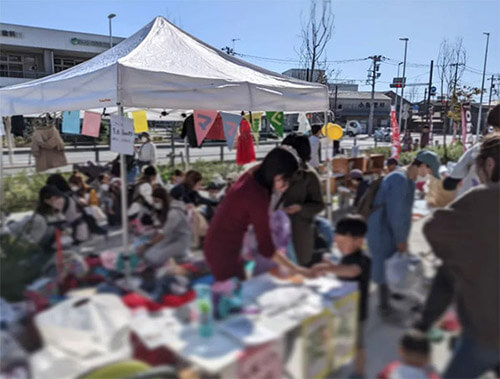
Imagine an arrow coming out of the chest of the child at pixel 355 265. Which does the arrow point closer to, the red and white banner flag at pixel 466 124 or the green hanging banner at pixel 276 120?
the green hanging banner

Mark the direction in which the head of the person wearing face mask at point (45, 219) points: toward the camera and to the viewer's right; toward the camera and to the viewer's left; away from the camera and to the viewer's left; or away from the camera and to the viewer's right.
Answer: toward the camera and to the viewer's right
